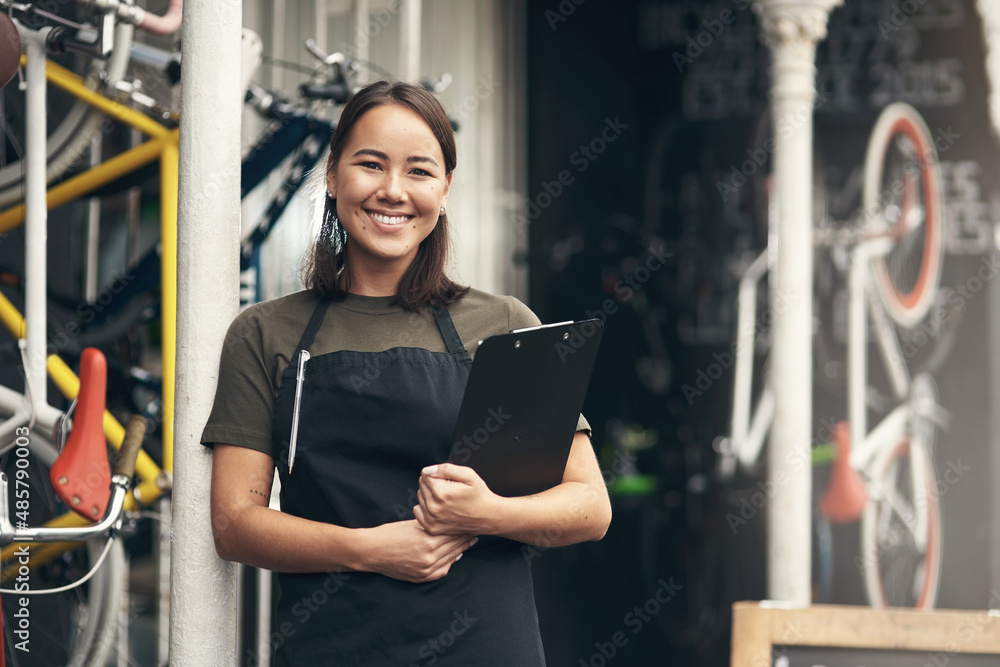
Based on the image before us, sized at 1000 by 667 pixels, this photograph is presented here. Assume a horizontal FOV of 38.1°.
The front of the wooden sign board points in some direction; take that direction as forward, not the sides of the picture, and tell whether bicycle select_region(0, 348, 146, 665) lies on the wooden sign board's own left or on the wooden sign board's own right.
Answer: on the wooden sign board's own right

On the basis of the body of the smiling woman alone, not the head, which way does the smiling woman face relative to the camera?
toward the camera

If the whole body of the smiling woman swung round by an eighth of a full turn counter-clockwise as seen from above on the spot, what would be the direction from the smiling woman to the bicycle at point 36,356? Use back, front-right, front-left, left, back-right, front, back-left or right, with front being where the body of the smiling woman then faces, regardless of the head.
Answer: back

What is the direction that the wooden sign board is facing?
toward the camera

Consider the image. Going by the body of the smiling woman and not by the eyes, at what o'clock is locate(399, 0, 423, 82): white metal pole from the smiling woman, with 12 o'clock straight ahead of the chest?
The white metal pole is roughly at 6 o'clock from the smiling woman.
